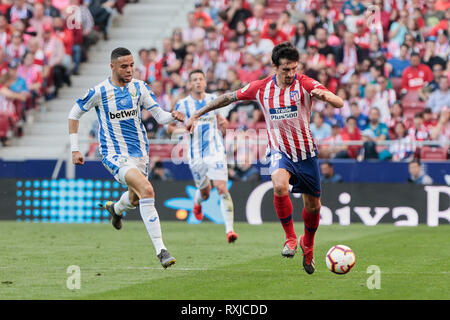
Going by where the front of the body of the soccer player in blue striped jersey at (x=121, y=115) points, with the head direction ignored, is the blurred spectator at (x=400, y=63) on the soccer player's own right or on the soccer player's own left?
on the soccer player's own left

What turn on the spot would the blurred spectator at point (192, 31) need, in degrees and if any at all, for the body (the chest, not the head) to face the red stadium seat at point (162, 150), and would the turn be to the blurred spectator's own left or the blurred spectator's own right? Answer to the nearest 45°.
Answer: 0° — they already face it

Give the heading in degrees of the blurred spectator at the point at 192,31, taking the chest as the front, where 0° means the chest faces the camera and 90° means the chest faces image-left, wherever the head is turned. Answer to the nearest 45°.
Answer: approximately 0°

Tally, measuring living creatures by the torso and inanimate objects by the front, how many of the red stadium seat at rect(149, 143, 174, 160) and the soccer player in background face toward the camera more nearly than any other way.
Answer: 2

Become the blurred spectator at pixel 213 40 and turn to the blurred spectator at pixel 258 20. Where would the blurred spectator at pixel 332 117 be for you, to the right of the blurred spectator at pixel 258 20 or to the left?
right

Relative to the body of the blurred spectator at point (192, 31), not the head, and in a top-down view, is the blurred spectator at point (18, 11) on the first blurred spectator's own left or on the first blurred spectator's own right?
on the first blurred spectator's own right

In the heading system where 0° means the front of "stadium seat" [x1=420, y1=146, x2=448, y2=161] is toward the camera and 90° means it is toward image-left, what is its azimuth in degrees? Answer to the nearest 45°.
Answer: approximately 0°
